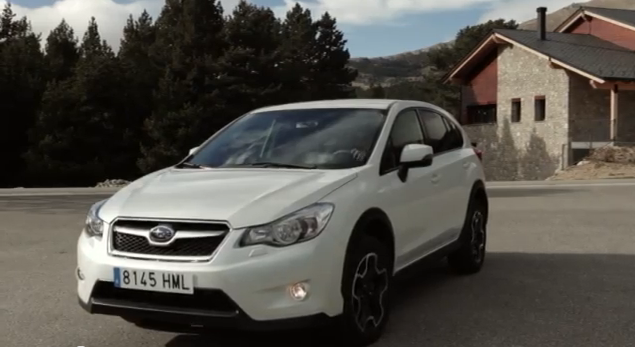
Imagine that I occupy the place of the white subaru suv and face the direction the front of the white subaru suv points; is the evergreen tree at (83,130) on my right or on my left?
on my right

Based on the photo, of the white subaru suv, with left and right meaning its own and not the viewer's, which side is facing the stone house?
back

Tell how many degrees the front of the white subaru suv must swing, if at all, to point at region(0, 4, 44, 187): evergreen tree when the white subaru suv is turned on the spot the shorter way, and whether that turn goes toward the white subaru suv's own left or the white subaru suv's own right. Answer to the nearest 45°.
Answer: approximately 135° to the white subaru suv's own right

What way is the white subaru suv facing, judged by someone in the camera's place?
facing the viewer and to the left of the viewer

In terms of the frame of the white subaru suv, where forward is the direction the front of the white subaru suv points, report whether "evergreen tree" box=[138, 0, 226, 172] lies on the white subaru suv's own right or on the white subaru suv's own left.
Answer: on the white subaru suv's own right

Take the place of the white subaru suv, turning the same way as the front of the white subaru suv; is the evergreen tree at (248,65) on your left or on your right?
on your right
